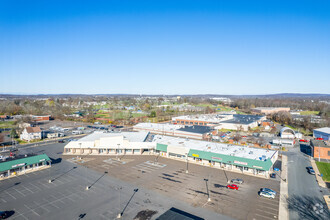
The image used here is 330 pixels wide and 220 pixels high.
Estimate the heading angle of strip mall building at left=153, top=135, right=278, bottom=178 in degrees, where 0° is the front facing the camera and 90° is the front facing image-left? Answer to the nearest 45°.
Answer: approximately 45°

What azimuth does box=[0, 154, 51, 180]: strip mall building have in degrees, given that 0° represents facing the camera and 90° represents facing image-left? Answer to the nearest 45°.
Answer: approximately 315°

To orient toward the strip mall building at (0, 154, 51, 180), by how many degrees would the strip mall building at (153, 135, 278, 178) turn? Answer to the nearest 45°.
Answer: approximately 45° to its right

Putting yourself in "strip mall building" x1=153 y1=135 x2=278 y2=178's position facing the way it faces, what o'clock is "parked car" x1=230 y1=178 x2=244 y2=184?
The parked car is roughly at 10 o'clock from the strip mall building.

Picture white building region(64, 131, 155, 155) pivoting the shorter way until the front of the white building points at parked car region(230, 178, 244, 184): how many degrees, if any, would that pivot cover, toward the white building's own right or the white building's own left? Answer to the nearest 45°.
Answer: approximately 45° to the white building's own left

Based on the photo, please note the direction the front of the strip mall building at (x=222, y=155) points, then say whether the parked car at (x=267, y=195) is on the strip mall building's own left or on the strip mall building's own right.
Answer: on the strip mall building's own left

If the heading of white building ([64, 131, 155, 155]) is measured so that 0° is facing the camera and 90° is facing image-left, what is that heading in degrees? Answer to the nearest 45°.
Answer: approximately 0°
